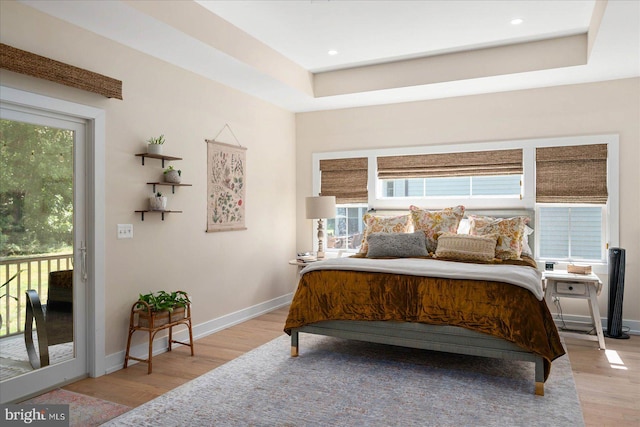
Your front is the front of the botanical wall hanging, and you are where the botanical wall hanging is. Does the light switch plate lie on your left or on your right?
on your right

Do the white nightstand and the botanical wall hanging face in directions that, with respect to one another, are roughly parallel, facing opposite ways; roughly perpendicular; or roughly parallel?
roughly perpendicular

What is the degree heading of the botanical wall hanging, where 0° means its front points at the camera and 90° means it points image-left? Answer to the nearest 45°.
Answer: approximately 315°

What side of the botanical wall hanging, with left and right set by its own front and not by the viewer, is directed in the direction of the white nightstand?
front

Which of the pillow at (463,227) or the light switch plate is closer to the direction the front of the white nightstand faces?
the light switch plate

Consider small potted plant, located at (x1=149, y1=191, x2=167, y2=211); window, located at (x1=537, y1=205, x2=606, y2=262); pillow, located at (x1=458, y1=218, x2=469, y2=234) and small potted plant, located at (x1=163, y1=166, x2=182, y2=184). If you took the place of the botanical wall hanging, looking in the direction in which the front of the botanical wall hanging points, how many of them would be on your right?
2

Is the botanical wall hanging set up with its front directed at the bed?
yes

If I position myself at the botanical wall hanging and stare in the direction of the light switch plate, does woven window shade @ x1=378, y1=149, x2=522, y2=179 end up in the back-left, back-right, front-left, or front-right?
back-left

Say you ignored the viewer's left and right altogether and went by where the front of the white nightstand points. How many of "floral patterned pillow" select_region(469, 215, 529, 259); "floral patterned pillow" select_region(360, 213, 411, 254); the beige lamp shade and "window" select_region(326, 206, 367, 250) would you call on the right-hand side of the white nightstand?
4

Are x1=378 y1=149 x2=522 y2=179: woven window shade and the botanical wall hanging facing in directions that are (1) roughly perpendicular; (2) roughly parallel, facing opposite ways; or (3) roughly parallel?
roughly perpendicular

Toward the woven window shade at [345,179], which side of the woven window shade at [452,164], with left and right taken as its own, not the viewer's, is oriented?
right

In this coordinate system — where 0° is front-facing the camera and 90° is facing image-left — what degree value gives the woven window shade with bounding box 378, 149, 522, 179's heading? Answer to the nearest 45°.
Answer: approximately 0°

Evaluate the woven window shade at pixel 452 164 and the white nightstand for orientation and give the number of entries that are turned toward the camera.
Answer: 2
